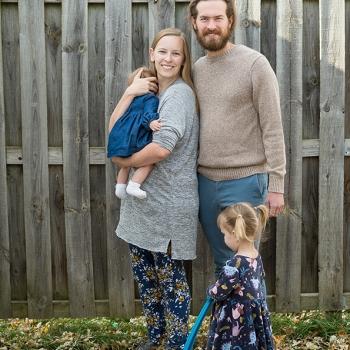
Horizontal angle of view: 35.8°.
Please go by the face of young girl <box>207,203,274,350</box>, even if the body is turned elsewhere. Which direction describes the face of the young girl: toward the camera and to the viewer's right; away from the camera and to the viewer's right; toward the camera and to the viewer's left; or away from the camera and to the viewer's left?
away from the camera and to the viewer's left

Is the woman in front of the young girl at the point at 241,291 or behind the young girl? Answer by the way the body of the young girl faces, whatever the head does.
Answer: in front

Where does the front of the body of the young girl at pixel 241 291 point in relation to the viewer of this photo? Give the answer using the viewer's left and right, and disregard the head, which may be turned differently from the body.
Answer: facing away from the viewer and to the left of the viewer

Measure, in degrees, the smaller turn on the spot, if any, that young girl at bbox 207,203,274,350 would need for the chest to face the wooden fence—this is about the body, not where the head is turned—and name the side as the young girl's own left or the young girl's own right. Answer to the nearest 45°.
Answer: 0° — they already face it
